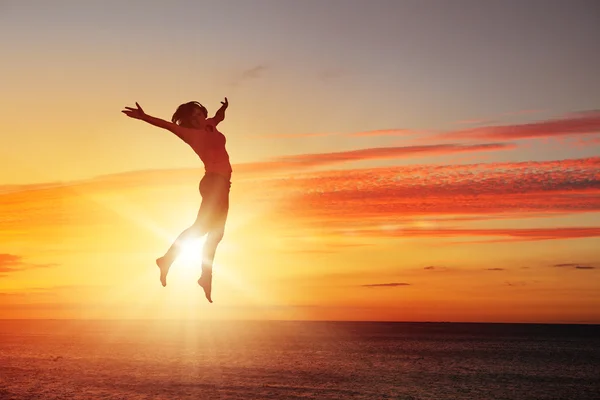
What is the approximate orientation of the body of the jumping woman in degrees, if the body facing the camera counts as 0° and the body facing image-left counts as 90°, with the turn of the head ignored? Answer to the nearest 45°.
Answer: approximately 315°
